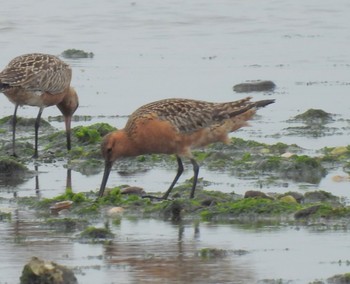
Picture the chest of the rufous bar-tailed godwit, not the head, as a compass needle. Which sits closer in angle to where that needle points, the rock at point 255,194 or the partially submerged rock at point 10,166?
the partially submerged rock

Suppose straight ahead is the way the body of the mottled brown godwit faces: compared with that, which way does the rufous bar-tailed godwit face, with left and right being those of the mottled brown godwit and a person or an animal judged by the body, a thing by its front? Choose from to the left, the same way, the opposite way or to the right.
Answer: the opposite way

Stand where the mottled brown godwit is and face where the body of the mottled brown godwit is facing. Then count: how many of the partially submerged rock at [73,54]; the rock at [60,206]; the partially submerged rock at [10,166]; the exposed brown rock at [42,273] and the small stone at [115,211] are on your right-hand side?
4

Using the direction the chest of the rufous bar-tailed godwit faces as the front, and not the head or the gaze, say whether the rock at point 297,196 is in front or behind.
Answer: behind

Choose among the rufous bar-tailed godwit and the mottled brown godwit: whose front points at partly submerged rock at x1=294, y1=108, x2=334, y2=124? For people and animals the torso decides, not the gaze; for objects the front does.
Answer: the mottled brown godwit

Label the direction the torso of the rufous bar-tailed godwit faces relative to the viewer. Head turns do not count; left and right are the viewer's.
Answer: facing to the left of the viewer

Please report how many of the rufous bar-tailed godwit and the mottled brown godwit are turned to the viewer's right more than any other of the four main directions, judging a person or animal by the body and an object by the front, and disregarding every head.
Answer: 1

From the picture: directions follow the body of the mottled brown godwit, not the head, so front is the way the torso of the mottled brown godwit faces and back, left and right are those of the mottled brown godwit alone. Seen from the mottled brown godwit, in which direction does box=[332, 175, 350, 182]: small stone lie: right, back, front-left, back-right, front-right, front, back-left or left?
front-right

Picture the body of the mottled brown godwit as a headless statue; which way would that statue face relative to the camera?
to the viewer's right

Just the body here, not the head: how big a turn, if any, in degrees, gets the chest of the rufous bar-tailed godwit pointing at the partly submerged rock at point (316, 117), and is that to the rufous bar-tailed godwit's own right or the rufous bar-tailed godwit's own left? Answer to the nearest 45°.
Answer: approximately 135° to the rufous bar-tailed godwit's own right

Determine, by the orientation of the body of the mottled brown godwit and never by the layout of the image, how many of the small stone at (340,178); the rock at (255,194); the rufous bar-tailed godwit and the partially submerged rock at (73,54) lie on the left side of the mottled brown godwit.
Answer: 1

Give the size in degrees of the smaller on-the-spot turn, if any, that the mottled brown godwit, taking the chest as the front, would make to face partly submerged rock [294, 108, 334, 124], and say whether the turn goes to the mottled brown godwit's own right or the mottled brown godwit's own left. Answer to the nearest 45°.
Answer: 0° — it already faces it
